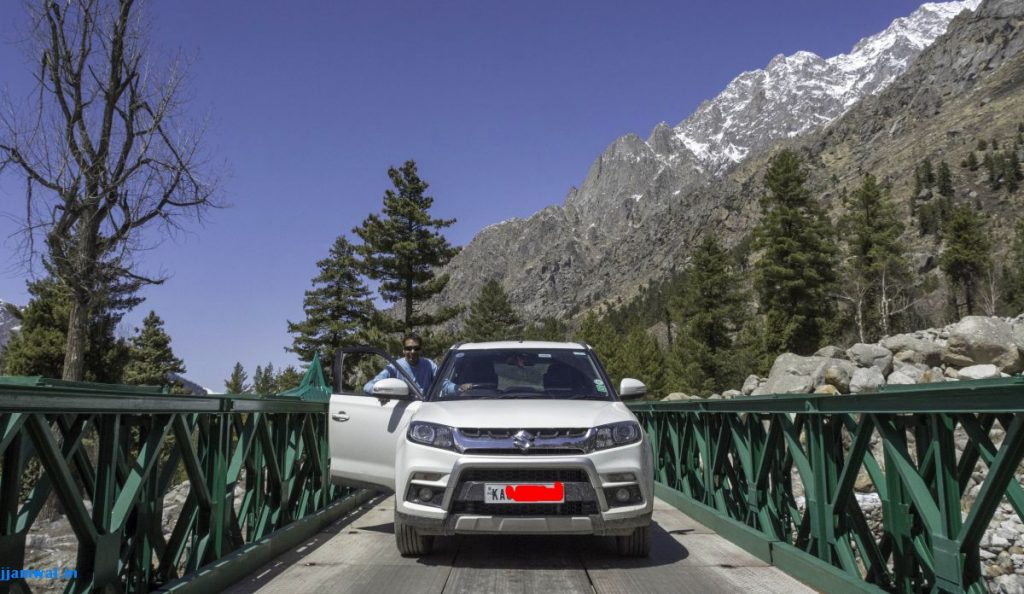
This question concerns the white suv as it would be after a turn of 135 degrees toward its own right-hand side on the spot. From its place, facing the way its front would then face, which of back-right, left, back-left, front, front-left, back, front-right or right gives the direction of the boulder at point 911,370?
right

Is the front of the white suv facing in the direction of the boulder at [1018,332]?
no

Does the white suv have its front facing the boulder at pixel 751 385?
no

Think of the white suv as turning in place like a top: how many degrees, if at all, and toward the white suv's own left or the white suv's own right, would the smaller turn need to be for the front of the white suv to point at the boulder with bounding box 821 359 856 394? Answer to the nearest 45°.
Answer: approximately 135° to the white suv's own left

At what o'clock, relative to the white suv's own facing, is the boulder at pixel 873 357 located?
The boulder is roughly at 7 o'clock from the white suv.

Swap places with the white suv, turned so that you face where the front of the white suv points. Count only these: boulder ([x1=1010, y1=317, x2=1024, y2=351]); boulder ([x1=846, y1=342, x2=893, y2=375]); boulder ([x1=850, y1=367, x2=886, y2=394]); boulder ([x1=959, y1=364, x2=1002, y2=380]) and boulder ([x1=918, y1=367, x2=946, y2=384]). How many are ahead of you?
0

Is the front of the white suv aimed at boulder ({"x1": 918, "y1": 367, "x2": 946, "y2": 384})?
no

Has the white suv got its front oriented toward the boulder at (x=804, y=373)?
no

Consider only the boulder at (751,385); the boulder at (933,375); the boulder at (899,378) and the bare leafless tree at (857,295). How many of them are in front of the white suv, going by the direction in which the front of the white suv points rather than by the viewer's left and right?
0

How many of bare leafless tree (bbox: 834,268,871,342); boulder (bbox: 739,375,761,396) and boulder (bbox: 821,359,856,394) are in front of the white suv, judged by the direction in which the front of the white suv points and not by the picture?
0

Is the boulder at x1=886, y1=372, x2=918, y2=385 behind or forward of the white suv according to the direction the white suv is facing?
behind

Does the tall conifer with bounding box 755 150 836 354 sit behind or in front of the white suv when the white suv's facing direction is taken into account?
behind

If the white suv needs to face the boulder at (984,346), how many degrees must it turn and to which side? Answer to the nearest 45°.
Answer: approximately 135° to its left

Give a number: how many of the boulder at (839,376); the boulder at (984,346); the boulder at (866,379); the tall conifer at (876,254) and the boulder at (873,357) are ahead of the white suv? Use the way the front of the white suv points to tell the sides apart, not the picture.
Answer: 0

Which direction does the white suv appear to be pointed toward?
toward the camera

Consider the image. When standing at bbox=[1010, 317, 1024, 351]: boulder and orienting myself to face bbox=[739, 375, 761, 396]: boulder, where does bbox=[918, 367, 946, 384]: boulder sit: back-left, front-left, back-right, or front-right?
front-left
